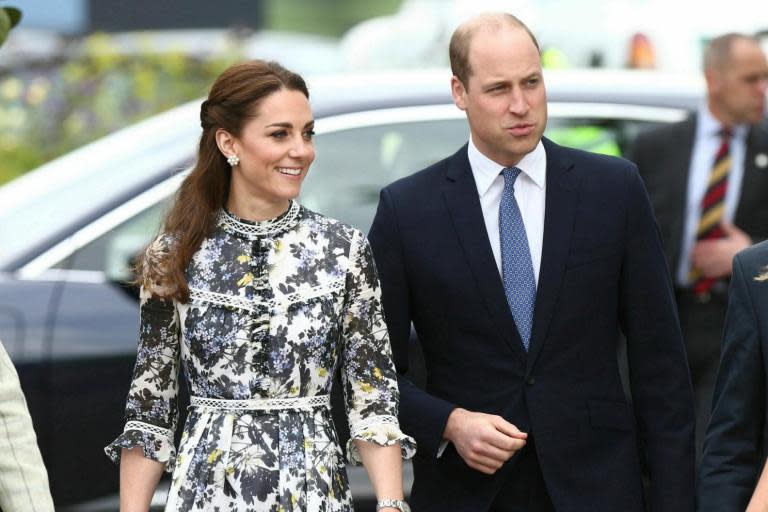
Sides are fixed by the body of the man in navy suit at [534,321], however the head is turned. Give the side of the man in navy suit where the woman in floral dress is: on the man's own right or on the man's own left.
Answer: on the man's own right

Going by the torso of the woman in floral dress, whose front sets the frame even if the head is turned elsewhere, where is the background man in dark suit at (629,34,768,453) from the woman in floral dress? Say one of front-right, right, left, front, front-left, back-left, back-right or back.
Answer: back-left

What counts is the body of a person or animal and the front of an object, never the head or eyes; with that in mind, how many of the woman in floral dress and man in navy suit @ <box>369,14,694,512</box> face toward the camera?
2

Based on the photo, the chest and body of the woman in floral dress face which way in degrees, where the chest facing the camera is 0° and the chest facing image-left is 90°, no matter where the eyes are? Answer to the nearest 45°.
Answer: approximately 0°

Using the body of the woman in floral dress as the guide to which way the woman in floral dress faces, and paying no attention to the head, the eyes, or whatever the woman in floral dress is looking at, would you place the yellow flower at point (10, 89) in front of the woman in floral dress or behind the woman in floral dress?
behind

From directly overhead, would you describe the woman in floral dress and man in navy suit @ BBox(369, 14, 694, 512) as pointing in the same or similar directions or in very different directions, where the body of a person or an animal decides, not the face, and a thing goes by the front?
same or similar directions

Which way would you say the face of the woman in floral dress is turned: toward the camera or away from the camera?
toward the camera

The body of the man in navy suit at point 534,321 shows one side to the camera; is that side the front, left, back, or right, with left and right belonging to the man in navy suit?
front

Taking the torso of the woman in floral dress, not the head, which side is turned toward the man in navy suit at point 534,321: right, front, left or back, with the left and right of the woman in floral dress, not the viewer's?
left

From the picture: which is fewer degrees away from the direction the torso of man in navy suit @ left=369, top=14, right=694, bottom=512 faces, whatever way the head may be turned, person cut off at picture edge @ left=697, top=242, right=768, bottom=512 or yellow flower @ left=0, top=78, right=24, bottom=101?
the person cut off at picture edge
